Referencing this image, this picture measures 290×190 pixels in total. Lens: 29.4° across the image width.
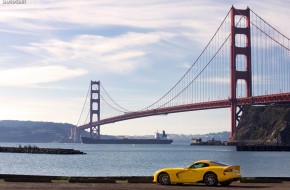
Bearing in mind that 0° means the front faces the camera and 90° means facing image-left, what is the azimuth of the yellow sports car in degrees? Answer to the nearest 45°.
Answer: approximately 135°
